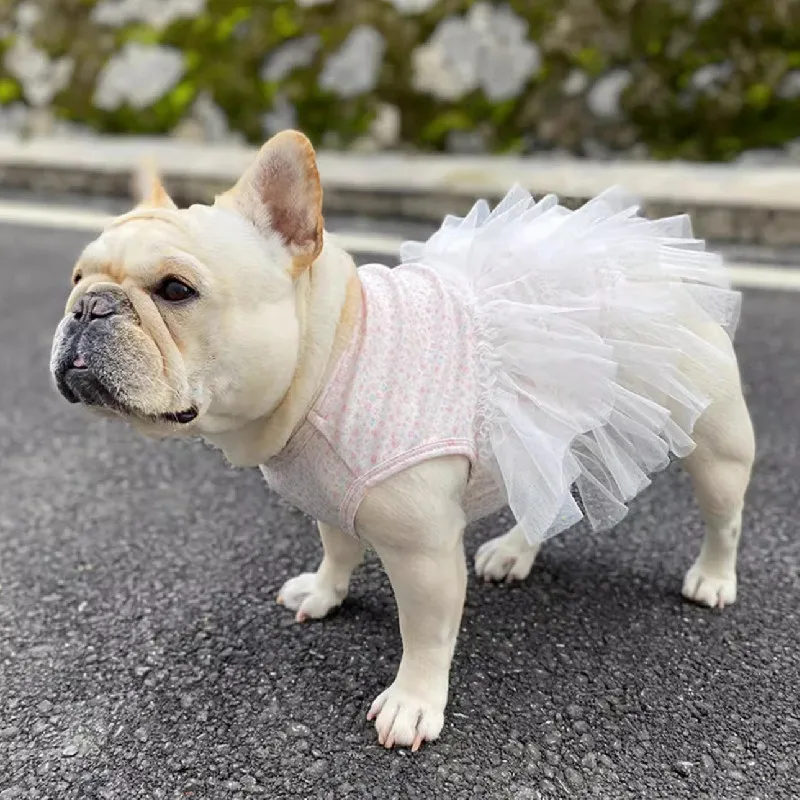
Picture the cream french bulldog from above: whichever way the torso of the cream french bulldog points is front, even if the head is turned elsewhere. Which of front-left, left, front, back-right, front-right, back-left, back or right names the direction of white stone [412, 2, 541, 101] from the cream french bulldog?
back-right

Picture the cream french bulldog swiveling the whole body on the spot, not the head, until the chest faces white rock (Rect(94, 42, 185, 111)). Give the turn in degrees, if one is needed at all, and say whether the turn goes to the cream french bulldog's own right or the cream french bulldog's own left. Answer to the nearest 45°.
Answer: approximately 135° to the cream french bulldog's own right

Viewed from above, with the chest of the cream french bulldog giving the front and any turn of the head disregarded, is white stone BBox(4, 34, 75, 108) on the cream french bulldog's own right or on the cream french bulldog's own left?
on the cream french bulldog's own right

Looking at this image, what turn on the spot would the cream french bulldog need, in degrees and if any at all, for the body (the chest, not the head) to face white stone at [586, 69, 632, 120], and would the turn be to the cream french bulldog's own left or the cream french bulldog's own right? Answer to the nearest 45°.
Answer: approximately 135° to the cream french bulldog's own right

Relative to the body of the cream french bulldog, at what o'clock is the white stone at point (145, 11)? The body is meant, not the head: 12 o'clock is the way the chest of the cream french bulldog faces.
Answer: The white stone is roughly at 4 o'clock from the cream french bulldog.

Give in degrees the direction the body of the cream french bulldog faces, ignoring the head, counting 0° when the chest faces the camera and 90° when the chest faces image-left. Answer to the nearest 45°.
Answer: approximately 45°

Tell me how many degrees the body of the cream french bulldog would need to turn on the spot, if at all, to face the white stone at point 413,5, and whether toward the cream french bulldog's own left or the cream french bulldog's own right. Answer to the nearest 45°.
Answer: approximately 135° to the cream french bulldog's own right

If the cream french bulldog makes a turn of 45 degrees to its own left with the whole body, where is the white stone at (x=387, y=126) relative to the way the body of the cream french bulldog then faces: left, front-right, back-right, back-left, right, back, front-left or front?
back

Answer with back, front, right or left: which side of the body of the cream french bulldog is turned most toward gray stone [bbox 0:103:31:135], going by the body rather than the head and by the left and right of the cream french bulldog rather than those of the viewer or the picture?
right

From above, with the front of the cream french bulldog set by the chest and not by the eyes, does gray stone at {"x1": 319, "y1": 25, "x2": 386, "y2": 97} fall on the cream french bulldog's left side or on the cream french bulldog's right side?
on the cream french bulldog's right side
